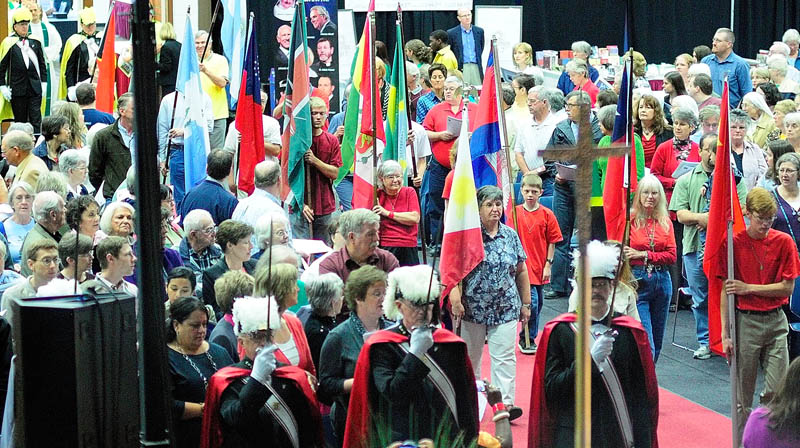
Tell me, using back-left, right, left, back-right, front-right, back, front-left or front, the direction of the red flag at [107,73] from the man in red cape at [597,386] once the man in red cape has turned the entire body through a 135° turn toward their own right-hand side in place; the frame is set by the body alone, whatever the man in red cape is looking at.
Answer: front

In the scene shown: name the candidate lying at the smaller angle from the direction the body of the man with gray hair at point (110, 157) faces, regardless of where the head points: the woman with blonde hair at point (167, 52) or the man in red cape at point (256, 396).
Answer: the man in red cape

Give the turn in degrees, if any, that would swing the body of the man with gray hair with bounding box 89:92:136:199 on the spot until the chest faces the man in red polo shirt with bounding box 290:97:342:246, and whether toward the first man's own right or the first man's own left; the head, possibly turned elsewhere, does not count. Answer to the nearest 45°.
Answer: approximately 45° to the first man's own left

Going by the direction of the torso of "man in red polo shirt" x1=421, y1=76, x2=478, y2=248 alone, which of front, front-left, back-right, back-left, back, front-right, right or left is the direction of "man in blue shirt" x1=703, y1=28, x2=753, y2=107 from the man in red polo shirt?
back-left

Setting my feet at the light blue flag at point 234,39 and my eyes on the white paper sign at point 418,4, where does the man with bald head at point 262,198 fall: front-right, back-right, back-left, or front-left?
back-right

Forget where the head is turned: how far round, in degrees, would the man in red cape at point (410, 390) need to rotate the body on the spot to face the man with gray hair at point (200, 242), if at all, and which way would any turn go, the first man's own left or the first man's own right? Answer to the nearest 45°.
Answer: approximately 180°
